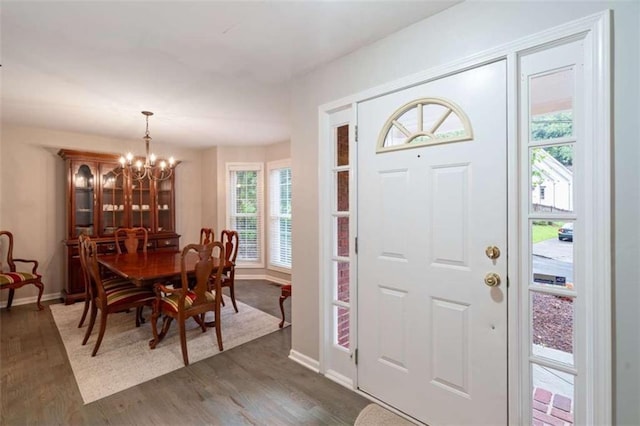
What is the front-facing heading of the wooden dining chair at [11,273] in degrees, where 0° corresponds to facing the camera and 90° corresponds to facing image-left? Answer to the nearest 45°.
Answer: approximately 315°

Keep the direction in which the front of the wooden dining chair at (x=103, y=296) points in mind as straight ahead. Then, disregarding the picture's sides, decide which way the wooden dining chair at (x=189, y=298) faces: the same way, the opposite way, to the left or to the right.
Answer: to the left

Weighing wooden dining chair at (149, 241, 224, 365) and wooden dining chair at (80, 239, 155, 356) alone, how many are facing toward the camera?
0

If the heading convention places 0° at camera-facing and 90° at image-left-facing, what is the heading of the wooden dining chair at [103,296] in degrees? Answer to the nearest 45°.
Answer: approximately 225°

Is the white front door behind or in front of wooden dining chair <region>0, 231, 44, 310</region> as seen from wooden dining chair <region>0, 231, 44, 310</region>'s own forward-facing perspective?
in front

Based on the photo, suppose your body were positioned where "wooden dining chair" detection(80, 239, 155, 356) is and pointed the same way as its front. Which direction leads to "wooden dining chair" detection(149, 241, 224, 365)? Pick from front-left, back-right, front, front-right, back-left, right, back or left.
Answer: right

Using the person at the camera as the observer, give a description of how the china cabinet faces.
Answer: facing the viewer and to the right of the viewer

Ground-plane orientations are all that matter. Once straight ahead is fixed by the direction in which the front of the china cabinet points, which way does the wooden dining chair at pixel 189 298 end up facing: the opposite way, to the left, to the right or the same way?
the opposite way

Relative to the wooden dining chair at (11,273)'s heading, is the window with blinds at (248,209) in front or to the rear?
in front

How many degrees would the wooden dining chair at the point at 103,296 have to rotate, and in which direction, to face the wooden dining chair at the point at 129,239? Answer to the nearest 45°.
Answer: approximately 45° to its left

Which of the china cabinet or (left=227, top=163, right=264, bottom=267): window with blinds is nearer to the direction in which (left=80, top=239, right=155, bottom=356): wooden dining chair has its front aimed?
the window with blinds
